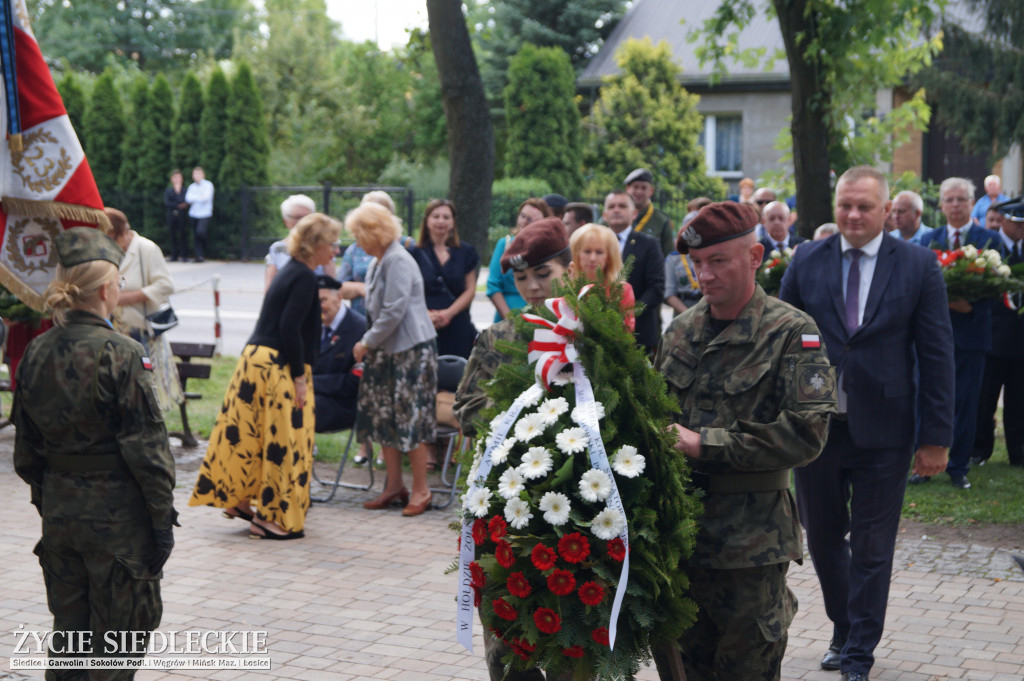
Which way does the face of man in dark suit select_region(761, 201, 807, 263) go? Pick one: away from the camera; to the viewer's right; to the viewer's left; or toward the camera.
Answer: toward the camera

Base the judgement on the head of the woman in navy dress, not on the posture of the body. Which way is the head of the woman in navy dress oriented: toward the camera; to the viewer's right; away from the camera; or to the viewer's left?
toward the camera

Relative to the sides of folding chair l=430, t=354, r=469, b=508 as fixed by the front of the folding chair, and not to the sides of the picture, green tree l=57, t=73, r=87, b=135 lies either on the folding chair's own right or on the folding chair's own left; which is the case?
on the folding chair's own right

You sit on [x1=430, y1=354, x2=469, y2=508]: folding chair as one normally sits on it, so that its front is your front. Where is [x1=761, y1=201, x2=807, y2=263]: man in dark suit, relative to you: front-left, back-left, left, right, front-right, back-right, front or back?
back

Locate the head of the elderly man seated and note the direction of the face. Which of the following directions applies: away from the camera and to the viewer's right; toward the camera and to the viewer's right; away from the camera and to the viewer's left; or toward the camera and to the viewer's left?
toward the camera and to the viewer's left

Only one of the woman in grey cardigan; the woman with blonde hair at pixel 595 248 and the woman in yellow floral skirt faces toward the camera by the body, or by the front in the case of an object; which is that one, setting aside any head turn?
the woman with blonde hair

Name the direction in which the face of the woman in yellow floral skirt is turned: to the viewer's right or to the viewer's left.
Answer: to the viewer's right

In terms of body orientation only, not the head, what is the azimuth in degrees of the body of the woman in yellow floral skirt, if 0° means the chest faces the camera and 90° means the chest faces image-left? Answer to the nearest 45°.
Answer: approximately 270°

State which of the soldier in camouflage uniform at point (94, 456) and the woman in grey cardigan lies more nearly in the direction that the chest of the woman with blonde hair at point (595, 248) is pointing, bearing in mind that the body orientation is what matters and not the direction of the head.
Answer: the soldier in camouflage uniform

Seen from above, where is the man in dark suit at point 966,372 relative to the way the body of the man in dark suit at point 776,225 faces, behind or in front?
in front

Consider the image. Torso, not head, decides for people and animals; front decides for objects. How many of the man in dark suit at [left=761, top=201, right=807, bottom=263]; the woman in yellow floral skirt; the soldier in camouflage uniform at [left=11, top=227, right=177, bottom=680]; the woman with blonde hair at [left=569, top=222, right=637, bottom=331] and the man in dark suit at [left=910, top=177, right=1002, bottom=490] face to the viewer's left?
0

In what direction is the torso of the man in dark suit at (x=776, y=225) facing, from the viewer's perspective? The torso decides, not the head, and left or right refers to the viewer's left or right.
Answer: facing the viewer

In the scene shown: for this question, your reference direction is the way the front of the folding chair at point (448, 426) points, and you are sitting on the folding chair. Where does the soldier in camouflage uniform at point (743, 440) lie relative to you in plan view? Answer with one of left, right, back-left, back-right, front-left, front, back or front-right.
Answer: front-left

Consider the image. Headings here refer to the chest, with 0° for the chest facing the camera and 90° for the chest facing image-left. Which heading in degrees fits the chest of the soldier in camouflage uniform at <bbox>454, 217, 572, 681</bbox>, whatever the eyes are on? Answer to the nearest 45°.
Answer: approximately 45°

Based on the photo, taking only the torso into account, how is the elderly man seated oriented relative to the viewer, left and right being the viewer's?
facing the viewer and to the left of the viewer

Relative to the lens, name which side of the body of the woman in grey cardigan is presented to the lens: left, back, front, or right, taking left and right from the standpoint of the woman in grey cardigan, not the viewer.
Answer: left

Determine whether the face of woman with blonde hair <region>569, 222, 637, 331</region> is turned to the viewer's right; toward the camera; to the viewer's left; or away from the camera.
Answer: toward the camera

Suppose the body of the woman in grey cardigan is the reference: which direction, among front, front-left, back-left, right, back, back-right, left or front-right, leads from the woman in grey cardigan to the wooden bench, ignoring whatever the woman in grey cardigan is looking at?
front-right

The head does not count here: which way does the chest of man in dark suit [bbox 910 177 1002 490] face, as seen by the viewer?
toward the camera
